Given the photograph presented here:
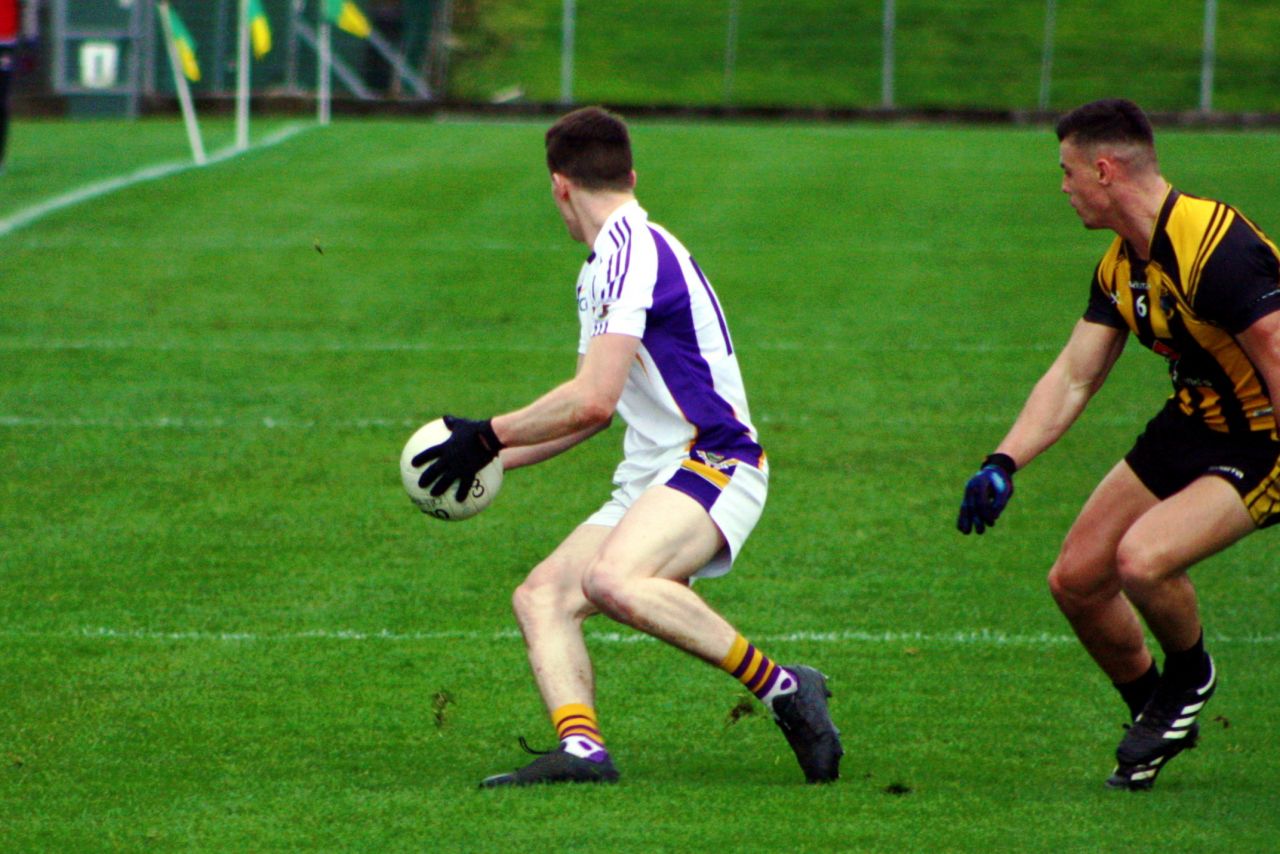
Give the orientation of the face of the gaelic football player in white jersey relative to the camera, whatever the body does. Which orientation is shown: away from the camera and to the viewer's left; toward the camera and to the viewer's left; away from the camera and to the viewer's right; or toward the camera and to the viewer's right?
away from the camera and to the viewer's left

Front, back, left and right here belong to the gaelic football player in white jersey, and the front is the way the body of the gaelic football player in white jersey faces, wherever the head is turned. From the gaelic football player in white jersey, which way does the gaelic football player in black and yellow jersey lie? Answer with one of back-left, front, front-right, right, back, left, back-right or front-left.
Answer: back

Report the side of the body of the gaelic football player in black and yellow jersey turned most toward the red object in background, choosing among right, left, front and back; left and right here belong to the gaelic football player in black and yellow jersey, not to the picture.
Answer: right

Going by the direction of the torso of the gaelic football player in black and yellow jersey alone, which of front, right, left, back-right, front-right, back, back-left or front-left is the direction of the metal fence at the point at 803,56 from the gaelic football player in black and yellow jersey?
back-right

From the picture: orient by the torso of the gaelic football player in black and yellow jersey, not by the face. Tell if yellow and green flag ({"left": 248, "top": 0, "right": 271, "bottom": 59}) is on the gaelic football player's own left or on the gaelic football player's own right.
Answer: on the gaelic football player's own right

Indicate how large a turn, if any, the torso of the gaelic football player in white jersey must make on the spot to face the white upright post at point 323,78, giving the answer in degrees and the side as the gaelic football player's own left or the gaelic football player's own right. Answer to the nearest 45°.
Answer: approximately 90° to the gaelic football player's own right

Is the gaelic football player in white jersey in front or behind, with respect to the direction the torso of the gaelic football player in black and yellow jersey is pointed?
in front

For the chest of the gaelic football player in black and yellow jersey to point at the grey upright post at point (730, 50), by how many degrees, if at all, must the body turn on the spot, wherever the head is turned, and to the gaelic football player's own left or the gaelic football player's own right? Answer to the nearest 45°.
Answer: approximately 135° to the gaelic football player's own right

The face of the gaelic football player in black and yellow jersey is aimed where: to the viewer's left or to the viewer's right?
to the viewer's left

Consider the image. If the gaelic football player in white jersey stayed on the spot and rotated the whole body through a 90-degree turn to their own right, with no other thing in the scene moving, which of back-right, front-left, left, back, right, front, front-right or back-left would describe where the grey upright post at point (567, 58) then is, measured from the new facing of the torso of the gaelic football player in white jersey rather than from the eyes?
front

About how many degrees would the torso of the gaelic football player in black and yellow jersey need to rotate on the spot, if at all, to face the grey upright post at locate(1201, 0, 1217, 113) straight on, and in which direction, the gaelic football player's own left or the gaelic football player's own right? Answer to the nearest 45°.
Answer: approximately 135° to the gaelic football player's own right

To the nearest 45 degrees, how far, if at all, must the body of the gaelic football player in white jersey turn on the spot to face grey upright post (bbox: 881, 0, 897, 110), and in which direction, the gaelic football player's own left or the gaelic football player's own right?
approximately 90° to the gaelic football player's own right

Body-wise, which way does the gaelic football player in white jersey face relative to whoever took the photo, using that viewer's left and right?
facing to the left of the viewer
